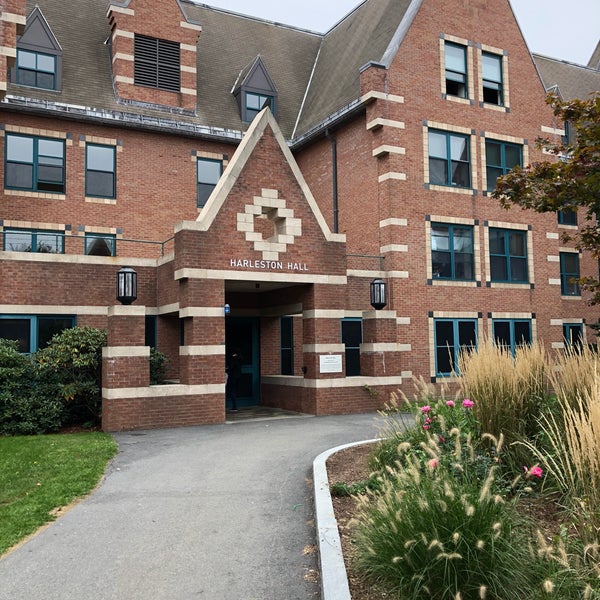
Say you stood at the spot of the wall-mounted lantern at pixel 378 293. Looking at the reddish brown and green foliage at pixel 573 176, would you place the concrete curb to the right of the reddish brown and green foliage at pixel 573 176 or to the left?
right

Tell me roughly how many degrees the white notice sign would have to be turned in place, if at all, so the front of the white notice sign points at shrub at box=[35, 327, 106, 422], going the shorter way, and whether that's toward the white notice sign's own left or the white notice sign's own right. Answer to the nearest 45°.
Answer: approximately 90° to the white notice sign's own right

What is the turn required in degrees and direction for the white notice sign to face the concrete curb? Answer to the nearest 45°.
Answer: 0° — it already faces it

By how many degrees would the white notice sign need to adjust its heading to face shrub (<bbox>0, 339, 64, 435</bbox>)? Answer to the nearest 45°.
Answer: approximately 45° to its right

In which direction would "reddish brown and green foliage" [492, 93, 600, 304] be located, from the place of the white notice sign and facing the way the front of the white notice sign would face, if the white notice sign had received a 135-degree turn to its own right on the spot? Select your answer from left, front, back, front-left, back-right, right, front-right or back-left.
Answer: back

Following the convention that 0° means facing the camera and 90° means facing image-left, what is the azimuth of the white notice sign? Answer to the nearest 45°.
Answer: approximately 0°

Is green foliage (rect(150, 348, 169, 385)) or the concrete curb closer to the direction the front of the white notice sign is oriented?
the concrete curb

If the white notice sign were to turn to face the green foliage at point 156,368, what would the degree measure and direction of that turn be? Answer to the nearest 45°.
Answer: approximately 90° to its right

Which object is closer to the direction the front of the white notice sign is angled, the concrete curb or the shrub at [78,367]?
the concrete curb
